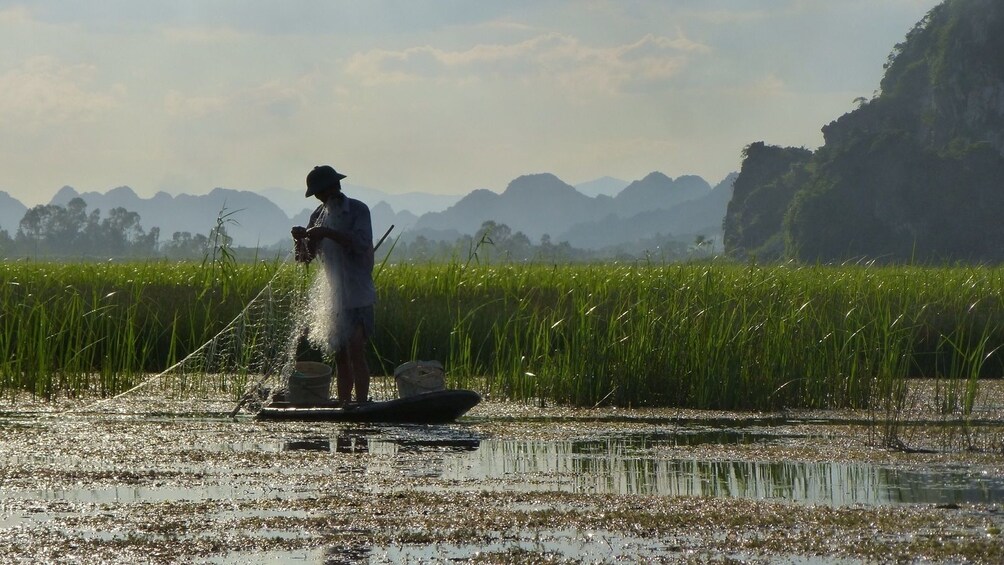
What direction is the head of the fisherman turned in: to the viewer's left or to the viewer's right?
to the viewer's left
